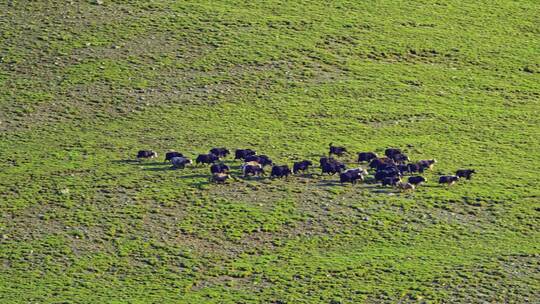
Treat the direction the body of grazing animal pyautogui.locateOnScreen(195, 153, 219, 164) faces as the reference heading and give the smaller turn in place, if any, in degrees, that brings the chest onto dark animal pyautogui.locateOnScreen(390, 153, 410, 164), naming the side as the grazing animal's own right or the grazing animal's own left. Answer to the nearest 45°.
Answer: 0° — it already faces it

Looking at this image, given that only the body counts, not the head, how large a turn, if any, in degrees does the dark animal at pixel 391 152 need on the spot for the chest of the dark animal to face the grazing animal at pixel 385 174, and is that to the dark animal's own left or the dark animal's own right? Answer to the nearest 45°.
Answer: approximately 90° to the dark animal's own right

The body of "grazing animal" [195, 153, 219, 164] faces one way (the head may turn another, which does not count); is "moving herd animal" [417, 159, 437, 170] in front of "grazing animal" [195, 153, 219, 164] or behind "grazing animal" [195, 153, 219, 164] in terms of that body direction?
in front

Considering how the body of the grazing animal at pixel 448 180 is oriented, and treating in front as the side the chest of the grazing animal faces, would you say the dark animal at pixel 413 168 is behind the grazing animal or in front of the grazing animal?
behind

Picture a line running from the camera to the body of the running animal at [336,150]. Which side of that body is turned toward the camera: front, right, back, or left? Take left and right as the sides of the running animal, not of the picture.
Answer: right

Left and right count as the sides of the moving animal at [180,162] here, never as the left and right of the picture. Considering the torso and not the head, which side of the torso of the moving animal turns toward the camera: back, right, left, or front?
right

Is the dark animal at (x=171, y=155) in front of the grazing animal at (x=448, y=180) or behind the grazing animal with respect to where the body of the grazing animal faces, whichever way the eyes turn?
behind

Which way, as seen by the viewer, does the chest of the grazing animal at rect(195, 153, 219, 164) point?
to the viewer's right

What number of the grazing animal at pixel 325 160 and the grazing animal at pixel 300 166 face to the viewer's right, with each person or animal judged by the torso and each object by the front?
2

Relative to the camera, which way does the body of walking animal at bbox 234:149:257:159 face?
to the viewer's right
